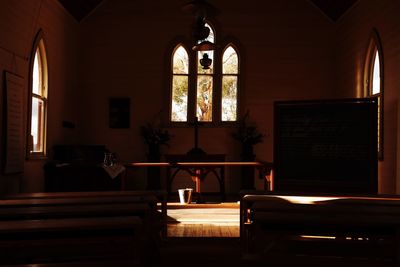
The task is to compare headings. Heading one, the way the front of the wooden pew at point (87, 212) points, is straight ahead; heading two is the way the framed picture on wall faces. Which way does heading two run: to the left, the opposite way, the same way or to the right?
the opposite way

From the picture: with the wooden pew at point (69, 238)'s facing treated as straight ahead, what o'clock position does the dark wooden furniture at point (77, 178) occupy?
The dark wooden furniture is roughly at 12 o'clock from the wooden pew.

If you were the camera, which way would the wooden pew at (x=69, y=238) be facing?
facing away from the viewer

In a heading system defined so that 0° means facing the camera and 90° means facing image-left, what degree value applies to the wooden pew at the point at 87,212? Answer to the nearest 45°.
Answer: approximately 180°

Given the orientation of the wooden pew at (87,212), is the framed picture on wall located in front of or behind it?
in front

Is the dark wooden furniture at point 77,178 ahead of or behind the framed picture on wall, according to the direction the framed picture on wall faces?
ahead

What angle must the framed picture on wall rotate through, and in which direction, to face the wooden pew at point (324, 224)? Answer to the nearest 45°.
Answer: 0° — it already faces it

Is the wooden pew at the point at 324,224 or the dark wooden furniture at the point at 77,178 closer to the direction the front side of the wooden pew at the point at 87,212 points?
the dark wooden furniture

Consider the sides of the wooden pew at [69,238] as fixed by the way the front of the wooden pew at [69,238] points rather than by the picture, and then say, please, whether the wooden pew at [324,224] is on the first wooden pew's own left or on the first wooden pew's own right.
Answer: on the first wooden pew's own right

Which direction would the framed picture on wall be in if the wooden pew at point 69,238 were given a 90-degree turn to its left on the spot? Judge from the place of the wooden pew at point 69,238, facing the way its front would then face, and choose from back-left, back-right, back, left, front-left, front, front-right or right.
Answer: right
